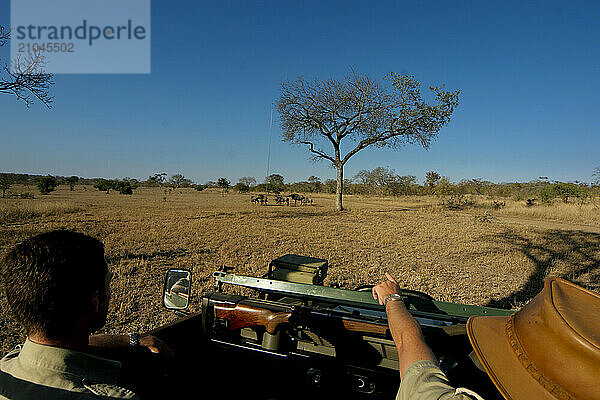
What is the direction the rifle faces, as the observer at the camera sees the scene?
facing to the right of the viewer
